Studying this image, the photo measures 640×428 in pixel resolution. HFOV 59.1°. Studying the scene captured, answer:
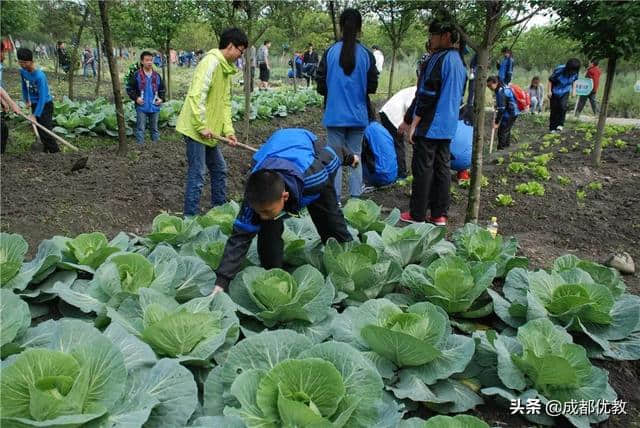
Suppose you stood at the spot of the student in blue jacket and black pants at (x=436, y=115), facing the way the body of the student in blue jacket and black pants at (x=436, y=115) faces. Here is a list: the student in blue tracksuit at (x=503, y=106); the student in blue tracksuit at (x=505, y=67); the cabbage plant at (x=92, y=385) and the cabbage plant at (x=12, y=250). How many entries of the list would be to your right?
2

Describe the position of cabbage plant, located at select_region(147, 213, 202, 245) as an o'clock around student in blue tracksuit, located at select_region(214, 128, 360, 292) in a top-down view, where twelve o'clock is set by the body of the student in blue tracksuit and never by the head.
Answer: The cabbage plant is roughly at 3 o'clock from the student in blue tracksuit.

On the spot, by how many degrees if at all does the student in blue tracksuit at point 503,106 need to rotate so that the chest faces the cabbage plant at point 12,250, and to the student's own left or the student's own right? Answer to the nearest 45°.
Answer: approximately 90° to the student's own left

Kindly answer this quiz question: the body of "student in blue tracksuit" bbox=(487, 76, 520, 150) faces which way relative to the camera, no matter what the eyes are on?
to the viewer's left

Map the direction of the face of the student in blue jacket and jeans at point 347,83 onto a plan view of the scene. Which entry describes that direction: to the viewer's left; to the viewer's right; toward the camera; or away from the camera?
away from the camera

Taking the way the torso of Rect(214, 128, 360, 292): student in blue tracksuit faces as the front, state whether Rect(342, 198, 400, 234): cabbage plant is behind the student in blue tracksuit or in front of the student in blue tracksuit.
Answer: behind

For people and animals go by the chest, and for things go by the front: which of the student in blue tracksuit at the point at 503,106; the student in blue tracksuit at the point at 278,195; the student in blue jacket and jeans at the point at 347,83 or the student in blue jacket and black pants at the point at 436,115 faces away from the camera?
the student in blue jacket and jeans at the point at 347,83

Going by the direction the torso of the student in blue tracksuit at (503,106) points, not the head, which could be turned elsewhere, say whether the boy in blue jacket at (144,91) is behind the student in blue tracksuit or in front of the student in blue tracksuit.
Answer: in front

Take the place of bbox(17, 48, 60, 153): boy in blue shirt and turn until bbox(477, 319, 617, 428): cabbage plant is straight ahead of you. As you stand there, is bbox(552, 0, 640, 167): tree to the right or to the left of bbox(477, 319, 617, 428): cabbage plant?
left

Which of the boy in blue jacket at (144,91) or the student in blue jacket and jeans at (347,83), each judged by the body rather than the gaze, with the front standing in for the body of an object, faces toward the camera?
the boy in blue jacket

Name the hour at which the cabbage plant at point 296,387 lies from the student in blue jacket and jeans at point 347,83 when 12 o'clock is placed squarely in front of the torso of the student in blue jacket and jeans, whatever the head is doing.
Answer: The cabbage plant is roughly at 6 o'clock from the student in blue jacket and jeans.

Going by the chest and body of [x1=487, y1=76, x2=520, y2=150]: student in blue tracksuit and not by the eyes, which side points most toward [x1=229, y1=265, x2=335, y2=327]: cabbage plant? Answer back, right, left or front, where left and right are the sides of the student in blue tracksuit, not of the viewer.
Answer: left

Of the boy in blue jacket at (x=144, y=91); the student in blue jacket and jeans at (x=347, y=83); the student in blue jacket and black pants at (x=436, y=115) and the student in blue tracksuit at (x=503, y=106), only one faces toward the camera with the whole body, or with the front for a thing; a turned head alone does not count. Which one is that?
the boy in blue jacket
